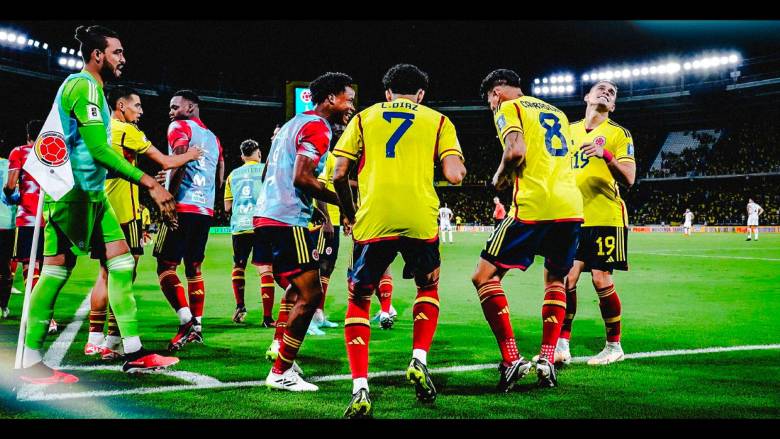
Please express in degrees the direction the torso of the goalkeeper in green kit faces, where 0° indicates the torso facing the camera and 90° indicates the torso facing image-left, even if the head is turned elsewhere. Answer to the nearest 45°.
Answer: approximately 270°

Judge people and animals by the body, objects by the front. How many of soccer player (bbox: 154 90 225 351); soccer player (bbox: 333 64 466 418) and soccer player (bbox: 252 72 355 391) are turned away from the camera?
1

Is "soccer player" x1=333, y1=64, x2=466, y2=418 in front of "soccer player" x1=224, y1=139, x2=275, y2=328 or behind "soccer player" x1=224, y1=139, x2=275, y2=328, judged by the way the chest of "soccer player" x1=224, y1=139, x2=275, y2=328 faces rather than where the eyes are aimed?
behind

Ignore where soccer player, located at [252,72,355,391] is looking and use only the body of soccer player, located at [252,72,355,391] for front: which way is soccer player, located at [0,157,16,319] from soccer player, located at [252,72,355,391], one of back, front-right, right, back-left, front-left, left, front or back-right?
back-left

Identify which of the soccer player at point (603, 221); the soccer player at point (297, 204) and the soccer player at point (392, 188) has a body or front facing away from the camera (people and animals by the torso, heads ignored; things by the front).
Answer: the soccer player at point (392, 188)

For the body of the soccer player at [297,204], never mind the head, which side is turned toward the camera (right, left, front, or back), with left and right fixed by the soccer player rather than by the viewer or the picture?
right

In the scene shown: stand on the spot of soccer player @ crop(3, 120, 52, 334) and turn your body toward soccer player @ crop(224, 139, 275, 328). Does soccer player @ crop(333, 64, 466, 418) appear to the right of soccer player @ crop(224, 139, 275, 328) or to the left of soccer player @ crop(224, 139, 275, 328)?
right

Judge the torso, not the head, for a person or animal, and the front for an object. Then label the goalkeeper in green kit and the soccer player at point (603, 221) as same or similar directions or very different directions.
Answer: very different directions

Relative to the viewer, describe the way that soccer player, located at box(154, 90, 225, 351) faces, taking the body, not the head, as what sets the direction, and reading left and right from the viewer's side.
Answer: facing the viewer and to the left of the viewer

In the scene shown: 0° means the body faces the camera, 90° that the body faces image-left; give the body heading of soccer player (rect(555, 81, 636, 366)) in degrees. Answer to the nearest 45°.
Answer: approximately 45°

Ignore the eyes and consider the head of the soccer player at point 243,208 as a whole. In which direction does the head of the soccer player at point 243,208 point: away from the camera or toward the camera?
away from the camera

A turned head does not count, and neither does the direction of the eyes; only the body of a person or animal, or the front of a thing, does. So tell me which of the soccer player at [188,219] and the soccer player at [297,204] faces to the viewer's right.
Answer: the soccer player at [297,204]

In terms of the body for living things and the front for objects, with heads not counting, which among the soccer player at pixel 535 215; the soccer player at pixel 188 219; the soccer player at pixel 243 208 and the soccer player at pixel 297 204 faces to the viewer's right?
the soccer player at pixel 297 204

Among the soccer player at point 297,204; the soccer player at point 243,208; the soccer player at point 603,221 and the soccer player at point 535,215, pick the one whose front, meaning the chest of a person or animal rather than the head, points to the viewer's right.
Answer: the soccer player at point 297,204

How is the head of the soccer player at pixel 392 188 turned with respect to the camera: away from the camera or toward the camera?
away from the camera
